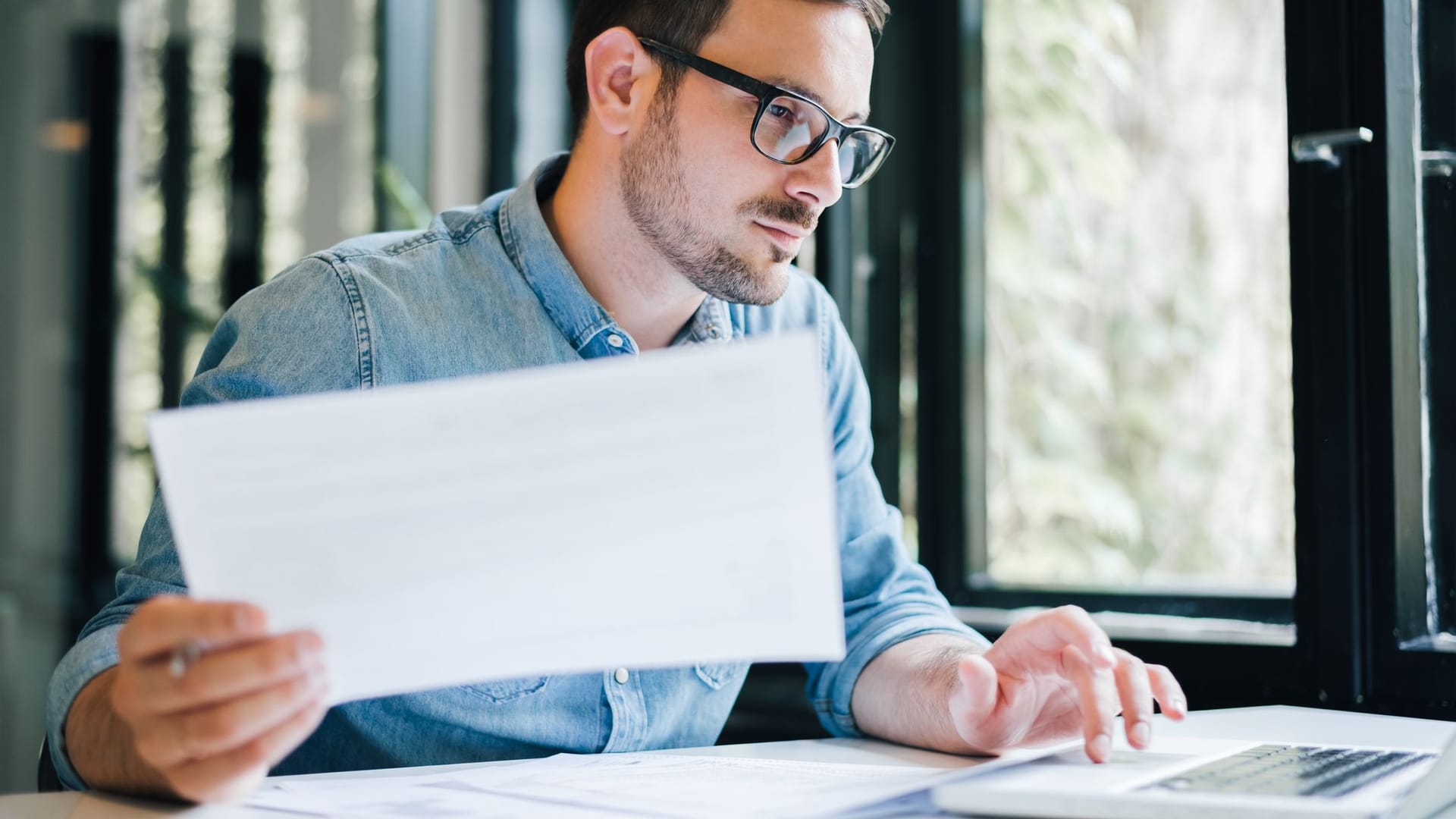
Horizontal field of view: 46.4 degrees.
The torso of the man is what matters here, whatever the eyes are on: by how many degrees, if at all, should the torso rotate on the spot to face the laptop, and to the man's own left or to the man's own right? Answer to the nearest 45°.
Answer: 0° — they already face it

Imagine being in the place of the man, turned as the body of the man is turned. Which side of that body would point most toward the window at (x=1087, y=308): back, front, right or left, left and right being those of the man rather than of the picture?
left

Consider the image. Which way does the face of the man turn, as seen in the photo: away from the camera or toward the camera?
toward the camera

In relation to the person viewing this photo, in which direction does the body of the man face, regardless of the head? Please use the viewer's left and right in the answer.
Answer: facing the viewer and to the right of the viewer
